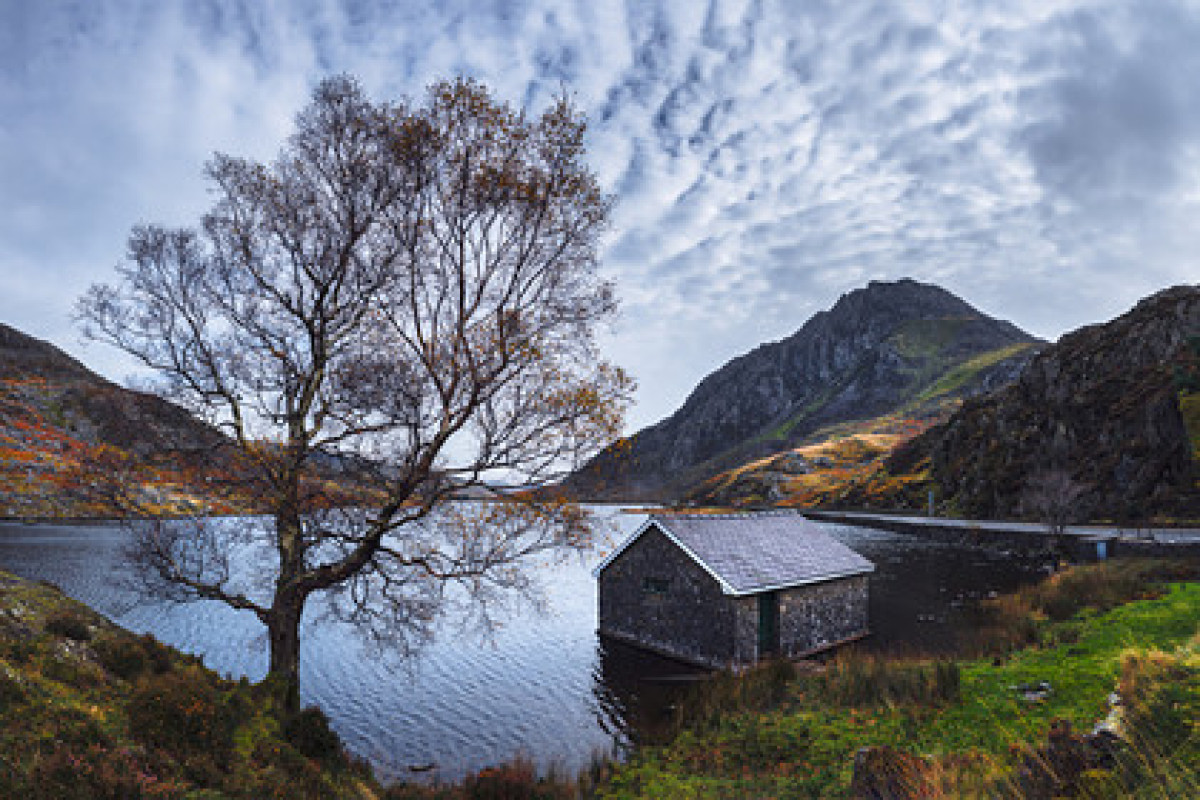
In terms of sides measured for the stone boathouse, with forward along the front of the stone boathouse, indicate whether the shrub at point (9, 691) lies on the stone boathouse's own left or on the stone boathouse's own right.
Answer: on the stone boathouse's own right

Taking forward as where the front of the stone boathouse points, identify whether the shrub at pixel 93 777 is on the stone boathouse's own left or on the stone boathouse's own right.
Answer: on the stone boathouse's own right

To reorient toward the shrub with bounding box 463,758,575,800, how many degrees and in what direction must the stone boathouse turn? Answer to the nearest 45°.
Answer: approximately 45° to its right

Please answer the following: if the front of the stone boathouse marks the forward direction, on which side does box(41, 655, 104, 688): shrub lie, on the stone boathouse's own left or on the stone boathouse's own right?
on the stone boathouse's own right

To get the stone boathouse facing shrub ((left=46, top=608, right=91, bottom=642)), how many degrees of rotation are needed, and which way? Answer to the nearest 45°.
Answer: approximately 90° to its right

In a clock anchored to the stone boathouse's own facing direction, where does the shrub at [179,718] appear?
The shrub is roughly at 2 o'clock from the stone boathouse.

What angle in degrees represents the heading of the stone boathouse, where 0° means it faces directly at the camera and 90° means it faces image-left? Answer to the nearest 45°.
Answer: approximately 315°

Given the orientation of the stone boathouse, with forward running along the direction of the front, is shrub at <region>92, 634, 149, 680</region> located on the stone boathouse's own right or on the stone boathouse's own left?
on the stone boathouse's own right

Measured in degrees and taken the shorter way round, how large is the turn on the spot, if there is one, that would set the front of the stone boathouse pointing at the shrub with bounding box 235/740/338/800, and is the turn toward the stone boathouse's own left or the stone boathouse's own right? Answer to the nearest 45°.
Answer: approximately 45° to the stone boathouse's own right
